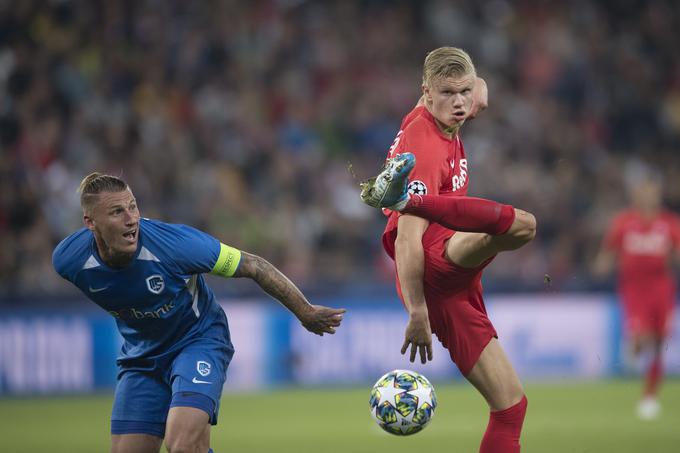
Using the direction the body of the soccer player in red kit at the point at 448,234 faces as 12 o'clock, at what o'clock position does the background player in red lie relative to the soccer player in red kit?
The background player in red is roughly at 8 o'clock from the soccer player in red kit.

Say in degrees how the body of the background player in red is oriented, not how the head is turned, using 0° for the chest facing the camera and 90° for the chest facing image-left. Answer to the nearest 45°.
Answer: approximately 0°

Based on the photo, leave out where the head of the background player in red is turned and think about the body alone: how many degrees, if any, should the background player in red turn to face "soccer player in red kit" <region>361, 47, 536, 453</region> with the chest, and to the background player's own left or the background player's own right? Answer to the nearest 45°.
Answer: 0° — they already face them

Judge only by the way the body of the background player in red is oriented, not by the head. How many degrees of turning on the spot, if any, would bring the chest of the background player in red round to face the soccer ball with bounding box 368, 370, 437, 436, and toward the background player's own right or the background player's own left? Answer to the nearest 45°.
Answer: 0° — they already face it

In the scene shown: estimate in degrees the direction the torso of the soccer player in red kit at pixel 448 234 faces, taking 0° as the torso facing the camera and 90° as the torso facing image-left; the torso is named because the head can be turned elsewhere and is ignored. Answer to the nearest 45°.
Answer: approximately 315°

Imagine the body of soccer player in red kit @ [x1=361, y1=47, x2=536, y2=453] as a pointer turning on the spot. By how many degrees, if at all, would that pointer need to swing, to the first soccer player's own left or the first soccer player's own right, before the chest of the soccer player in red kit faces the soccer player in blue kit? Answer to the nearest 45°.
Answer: approximately 135° to the first soccer player's own right

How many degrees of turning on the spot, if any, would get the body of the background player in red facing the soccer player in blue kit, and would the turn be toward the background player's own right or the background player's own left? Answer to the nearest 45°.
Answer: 0° — they already face them
